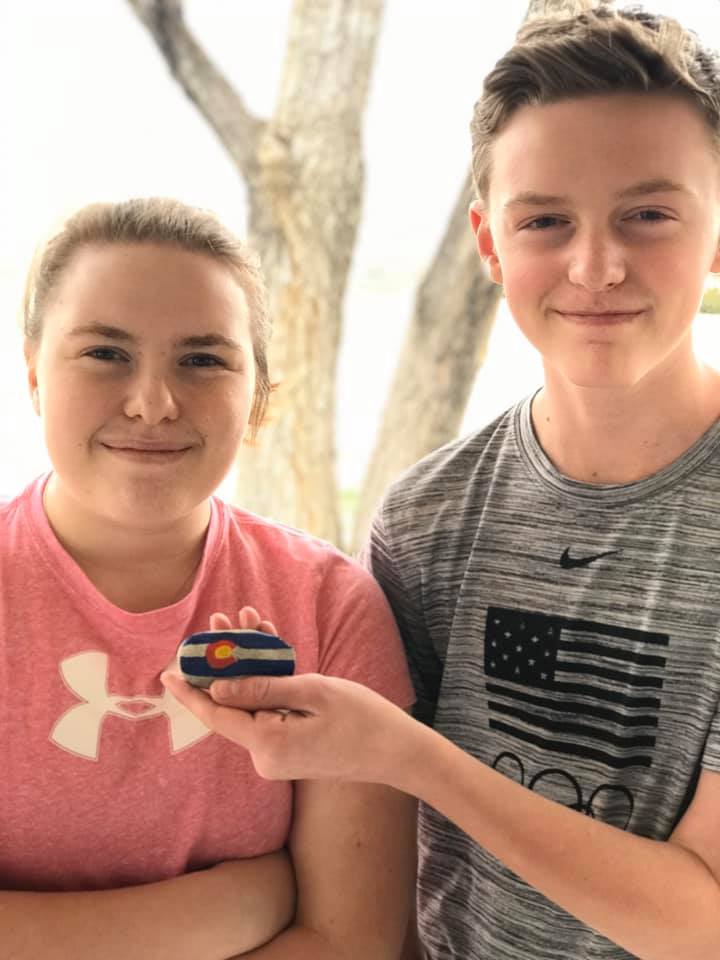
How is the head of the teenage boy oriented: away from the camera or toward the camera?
toward the camera

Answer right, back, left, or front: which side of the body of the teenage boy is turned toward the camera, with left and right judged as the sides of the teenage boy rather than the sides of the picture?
front

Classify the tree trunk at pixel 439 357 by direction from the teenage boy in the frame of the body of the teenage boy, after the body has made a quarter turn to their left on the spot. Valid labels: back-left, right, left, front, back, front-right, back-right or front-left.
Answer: left

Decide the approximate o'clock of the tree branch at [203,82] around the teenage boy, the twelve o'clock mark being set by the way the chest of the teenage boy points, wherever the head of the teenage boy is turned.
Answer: The tree branch is roughly at 5 o'clock from the teenage boy.

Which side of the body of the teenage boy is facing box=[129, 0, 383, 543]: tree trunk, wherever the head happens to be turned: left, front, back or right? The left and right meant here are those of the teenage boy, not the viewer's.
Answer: back
